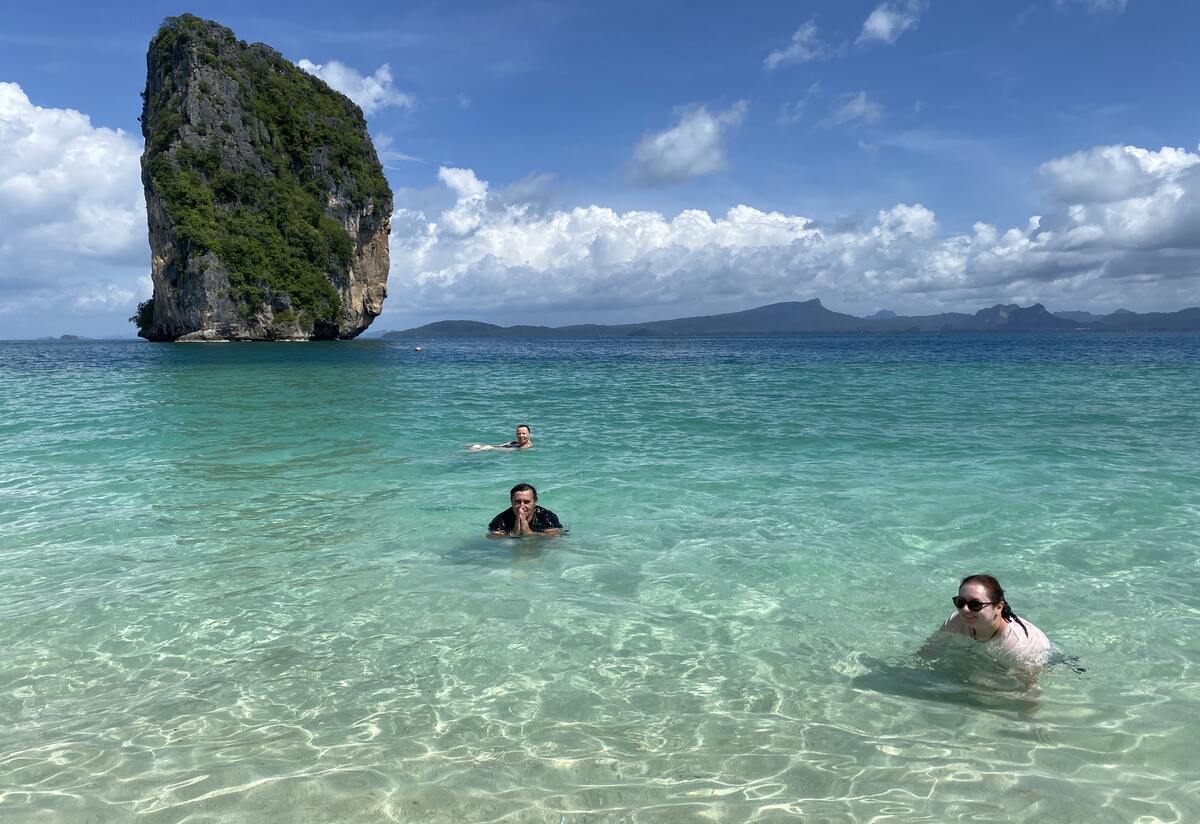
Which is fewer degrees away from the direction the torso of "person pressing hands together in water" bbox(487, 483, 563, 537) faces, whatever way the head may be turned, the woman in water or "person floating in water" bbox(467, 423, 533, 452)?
the woman in water

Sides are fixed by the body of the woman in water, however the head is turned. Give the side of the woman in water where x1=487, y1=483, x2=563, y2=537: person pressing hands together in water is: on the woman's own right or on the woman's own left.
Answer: on the woman's own right

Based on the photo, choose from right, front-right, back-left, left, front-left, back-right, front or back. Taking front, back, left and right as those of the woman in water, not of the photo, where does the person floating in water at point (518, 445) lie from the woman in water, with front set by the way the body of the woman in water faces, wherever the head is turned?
right

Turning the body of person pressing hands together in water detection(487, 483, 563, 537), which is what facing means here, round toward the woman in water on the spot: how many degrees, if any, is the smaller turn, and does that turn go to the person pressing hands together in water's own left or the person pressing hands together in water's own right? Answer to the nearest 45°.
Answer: approximately 45° to the person pressing hands together in water's own left

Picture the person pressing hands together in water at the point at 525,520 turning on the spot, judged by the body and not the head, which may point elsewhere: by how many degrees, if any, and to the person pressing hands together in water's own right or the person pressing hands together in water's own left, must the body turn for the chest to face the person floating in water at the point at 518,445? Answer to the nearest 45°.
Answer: approximately 180°

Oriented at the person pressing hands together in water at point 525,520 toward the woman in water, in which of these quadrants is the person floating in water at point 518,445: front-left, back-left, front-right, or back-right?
back-left
